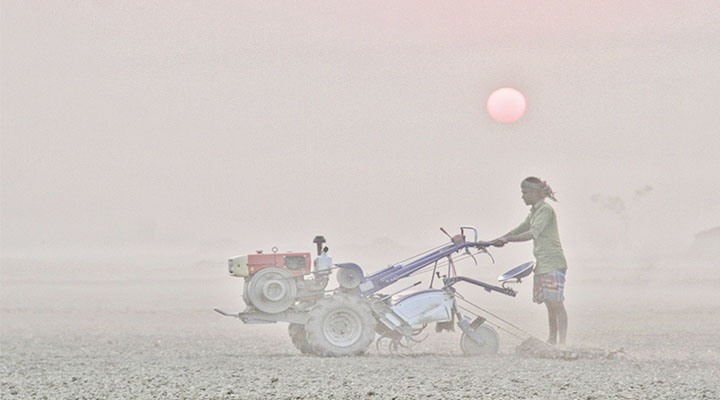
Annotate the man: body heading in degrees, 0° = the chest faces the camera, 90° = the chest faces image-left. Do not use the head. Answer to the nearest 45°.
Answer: approximately 90°

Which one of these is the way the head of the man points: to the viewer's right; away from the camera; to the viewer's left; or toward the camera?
to the viewer's left
